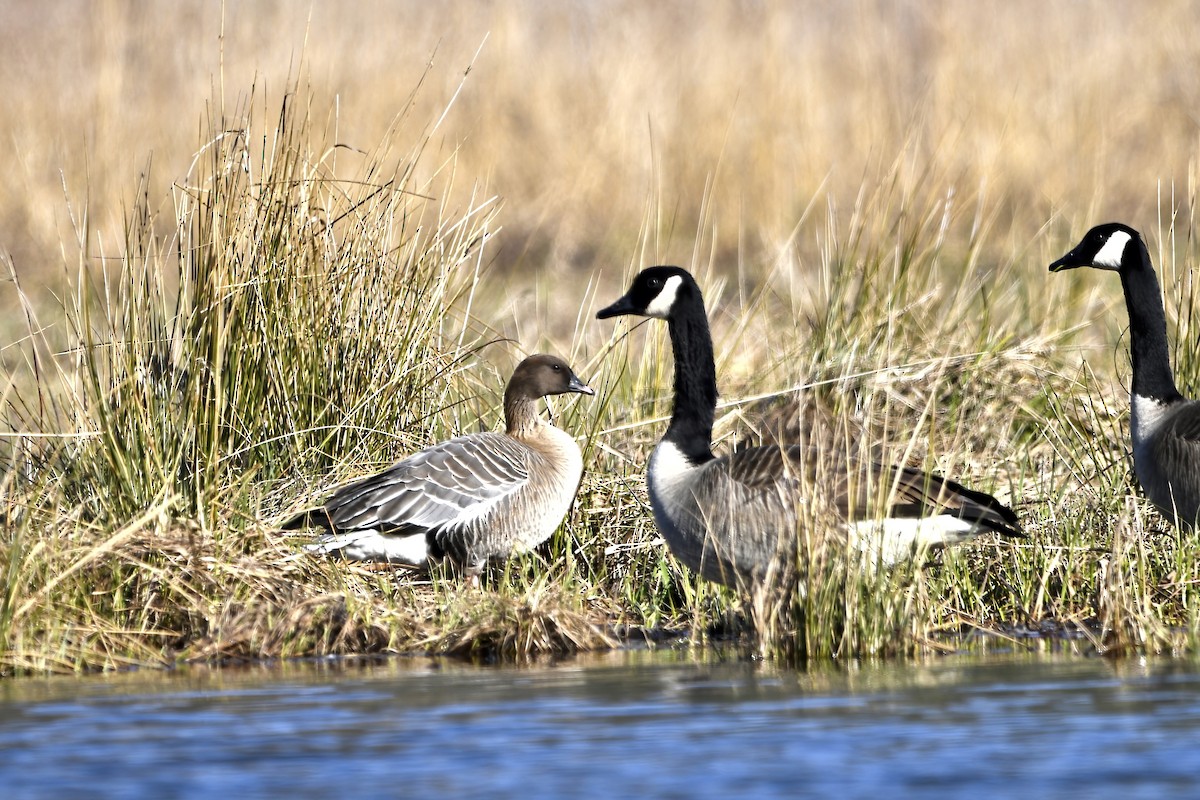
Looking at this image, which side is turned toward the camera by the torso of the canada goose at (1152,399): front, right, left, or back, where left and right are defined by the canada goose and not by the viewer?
left

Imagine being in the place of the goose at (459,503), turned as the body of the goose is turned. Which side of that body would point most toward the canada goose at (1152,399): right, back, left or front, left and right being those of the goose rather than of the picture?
front

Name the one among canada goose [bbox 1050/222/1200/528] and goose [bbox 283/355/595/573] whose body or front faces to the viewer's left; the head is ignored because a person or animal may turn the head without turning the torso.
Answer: the canada goose

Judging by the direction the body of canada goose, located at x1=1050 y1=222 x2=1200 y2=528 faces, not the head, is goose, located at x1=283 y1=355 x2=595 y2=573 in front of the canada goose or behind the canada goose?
in front

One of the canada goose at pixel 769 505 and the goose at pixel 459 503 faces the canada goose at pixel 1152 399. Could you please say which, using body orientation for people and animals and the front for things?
the goose

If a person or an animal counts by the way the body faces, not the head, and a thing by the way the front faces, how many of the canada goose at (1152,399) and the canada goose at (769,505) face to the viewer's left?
2

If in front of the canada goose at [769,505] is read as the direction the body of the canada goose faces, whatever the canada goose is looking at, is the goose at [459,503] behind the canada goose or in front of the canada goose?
in front

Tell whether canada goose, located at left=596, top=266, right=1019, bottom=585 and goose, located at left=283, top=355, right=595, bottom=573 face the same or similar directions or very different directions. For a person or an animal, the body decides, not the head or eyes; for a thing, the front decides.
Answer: very different directions

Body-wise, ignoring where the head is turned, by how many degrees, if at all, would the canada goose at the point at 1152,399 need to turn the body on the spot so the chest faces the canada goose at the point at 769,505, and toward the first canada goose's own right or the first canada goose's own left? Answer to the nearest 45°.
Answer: approximately 45° to the first canada goose's own left

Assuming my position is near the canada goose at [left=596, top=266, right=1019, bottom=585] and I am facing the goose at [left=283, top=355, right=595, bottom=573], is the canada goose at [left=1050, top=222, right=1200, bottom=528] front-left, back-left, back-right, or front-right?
back-right

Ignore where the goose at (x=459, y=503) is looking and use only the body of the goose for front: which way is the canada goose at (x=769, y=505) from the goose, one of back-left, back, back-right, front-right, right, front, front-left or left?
front-right

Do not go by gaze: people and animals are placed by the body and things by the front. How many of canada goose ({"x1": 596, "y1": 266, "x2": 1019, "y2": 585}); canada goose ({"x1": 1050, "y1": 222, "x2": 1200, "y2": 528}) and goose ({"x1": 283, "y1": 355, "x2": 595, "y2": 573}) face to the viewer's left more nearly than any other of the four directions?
2

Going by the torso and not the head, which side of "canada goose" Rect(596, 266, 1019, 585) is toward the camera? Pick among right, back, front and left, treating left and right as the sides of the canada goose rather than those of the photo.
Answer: left

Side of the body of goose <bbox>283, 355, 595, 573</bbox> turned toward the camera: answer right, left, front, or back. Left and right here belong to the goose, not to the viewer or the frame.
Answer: right
